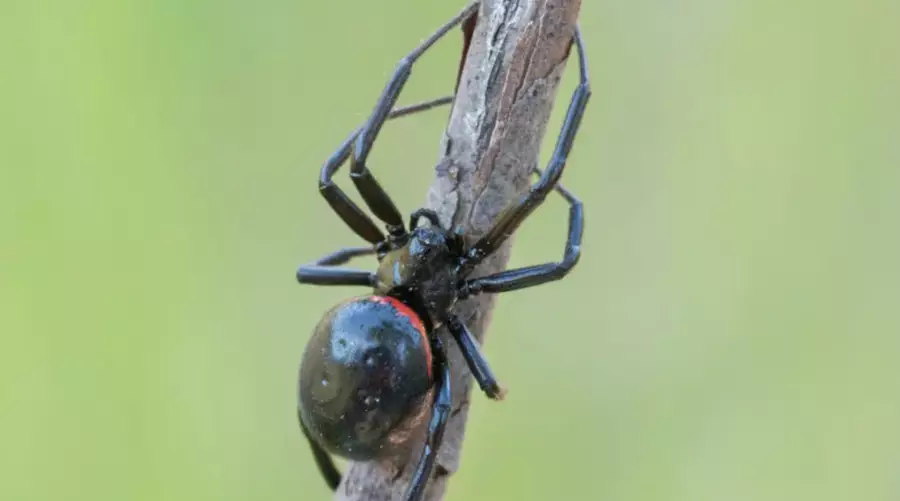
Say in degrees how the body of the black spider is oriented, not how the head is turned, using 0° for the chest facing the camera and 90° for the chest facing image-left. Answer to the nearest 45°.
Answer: approximately 225°
